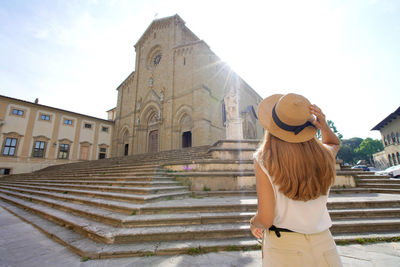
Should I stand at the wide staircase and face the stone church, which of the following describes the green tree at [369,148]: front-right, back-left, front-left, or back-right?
front-right

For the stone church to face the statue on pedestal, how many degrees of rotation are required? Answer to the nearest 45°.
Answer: approximately 90° to its left

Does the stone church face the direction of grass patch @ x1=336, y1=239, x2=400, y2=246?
no

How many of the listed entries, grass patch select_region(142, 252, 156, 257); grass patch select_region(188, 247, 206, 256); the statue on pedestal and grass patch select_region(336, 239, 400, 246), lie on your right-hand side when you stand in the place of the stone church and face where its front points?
0

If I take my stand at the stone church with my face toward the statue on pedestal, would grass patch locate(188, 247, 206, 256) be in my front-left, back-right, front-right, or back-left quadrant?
front-right

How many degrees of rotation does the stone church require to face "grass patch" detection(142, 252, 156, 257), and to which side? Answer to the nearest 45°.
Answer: approximately 45° to its left

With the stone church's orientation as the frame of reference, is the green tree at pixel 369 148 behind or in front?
behind

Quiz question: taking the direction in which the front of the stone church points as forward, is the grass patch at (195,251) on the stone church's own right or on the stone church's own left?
on the stone church's own left

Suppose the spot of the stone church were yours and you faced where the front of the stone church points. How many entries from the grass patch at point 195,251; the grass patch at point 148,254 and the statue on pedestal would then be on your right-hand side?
0

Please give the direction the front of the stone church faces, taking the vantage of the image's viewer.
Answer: facing the viewer and to the left of the viewer
